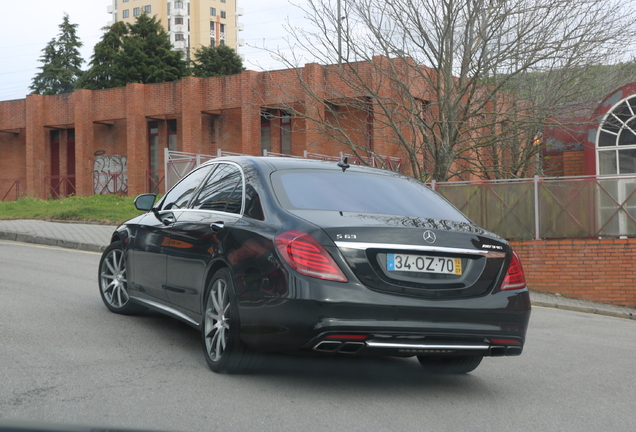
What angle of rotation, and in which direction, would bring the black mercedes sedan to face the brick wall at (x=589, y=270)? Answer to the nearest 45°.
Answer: approximately 90° to its right

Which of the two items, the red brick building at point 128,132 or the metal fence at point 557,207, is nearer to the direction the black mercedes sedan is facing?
the red brick building

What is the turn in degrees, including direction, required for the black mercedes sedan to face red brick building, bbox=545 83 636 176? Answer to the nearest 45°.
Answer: approximately 90° to its right

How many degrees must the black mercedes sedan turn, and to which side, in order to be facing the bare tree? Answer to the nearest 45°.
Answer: approximately 45° to its right

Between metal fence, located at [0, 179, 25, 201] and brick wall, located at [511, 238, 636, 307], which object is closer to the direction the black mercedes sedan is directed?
the metal fence

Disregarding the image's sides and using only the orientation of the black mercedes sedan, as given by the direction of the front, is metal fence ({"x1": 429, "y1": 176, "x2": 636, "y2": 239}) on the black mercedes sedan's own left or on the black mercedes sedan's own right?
on the black mercedes sedan's own right

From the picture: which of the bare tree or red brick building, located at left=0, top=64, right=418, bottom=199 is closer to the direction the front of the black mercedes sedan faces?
the red brick building

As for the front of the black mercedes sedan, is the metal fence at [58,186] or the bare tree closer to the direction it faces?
the metal fence

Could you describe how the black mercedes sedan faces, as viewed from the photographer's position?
facing away from the viewer and to the left of the viewer
